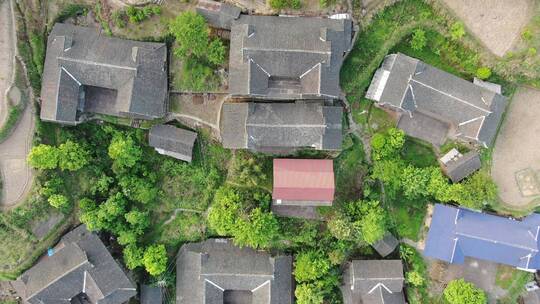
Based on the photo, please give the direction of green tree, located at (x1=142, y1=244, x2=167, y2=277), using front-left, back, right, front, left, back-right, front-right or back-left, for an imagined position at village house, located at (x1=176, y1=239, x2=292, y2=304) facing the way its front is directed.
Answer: right

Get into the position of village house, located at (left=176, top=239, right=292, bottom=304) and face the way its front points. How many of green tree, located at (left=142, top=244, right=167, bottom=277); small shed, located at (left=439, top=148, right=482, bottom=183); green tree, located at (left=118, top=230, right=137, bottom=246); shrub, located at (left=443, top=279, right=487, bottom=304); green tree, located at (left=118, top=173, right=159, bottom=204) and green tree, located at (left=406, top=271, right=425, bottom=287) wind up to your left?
3

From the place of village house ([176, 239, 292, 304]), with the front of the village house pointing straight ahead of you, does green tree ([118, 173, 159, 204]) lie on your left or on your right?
on your right

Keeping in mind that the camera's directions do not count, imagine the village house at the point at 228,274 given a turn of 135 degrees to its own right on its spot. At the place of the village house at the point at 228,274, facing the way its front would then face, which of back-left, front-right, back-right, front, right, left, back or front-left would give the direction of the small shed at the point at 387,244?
back-right

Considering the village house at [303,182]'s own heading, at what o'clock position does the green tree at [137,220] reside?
The green tree is roughly at 3 o'clock from the village house.

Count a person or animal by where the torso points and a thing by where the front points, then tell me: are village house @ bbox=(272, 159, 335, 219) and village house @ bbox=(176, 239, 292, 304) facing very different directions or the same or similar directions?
same or similar directions

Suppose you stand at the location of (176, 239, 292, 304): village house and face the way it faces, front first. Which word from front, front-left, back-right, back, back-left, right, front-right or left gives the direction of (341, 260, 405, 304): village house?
left

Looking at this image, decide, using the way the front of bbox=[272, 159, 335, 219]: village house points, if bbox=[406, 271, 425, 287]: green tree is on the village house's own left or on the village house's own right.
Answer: on the village house's own left

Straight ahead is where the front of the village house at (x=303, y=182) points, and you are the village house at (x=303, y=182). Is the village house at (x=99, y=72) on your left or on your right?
on your right

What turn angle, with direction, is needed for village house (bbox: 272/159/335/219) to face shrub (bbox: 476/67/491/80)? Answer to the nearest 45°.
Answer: approximately 90° to its left

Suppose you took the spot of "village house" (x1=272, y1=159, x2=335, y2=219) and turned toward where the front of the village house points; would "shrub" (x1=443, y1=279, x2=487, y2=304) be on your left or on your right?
on your left
